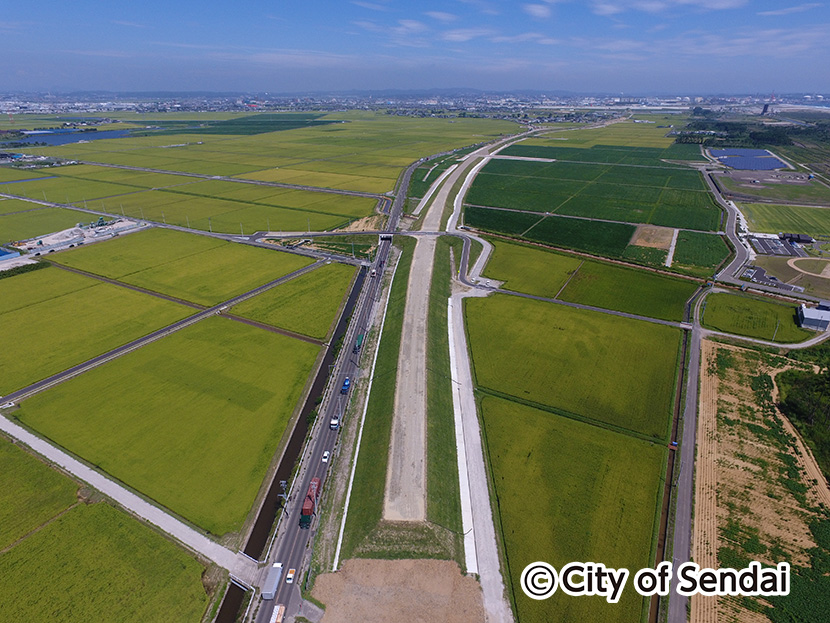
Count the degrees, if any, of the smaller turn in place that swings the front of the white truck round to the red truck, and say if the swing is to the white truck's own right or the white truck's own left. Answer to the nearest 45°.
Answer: approximately 45° to the white truck's own right

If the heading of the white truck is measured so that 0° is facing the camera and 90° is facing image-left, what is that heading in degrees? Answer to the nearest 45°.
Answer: approximately 180°
